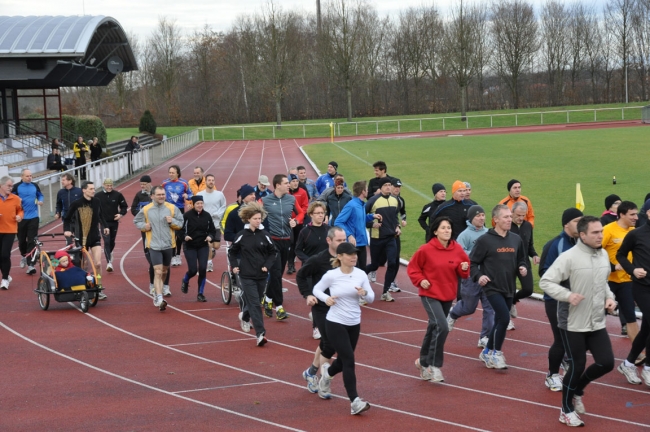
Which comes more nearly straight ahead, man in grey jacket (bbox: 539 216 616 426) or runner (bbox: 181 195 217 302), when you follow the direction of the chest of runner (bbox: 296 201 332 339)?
the man in grey jacket

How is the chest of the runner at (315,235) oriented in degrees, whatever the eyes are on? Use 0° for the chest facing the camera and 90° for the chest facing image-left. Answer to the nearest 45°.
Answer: approximately 315°

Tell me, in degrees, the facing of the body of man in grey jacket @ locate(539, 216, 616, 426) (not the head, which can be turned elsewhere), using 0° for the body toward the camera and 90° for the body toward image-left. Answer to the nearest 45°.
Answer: approximately 315°

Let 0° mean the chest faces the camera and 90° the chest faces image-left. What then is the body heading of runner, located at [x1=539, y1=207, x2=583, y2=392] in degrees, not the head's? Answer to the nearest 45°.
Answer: approximately 315°

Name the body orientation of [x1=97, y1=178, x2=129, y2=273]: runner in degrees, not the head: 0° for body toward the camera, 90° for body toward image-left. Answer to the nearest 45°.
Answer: approximately 0°

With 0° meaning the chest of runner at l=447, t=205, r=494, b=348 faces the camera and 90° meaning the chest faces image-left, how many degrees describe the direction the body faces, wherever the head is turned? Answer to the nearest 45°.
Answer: approximately 315°

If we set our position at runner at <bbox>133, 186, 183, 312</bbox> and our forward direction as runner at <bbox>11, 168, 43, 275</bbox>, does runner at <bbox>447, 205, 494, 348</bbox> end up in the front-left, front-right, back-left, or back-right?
back-right

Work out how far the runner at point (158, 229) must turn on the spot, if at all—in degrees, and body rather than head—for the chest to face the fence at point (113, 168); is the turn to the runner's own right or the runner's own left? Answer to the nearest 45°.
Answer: approximately 180°

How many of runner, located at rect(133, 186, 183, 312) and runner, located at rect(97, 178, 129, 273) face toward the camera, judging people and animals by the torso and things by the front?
2

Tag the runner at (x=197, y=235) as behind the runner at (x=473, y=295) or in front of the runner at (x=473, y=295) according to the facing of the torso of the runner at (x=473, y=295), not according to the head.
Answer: behind

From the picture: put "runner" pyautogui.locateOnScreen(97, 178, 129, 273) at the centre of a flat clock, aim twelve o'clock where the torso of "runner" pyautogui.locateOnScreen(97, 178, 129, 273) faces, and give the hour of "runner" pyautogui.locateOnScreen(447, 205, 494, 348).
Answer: "runner" pyautogui.locateOnScreen(447, 205, 494, 348) is roughly at 11 o'clock from "runner" pyautogui.locateOnScreen(97, 178, 129, 273).
